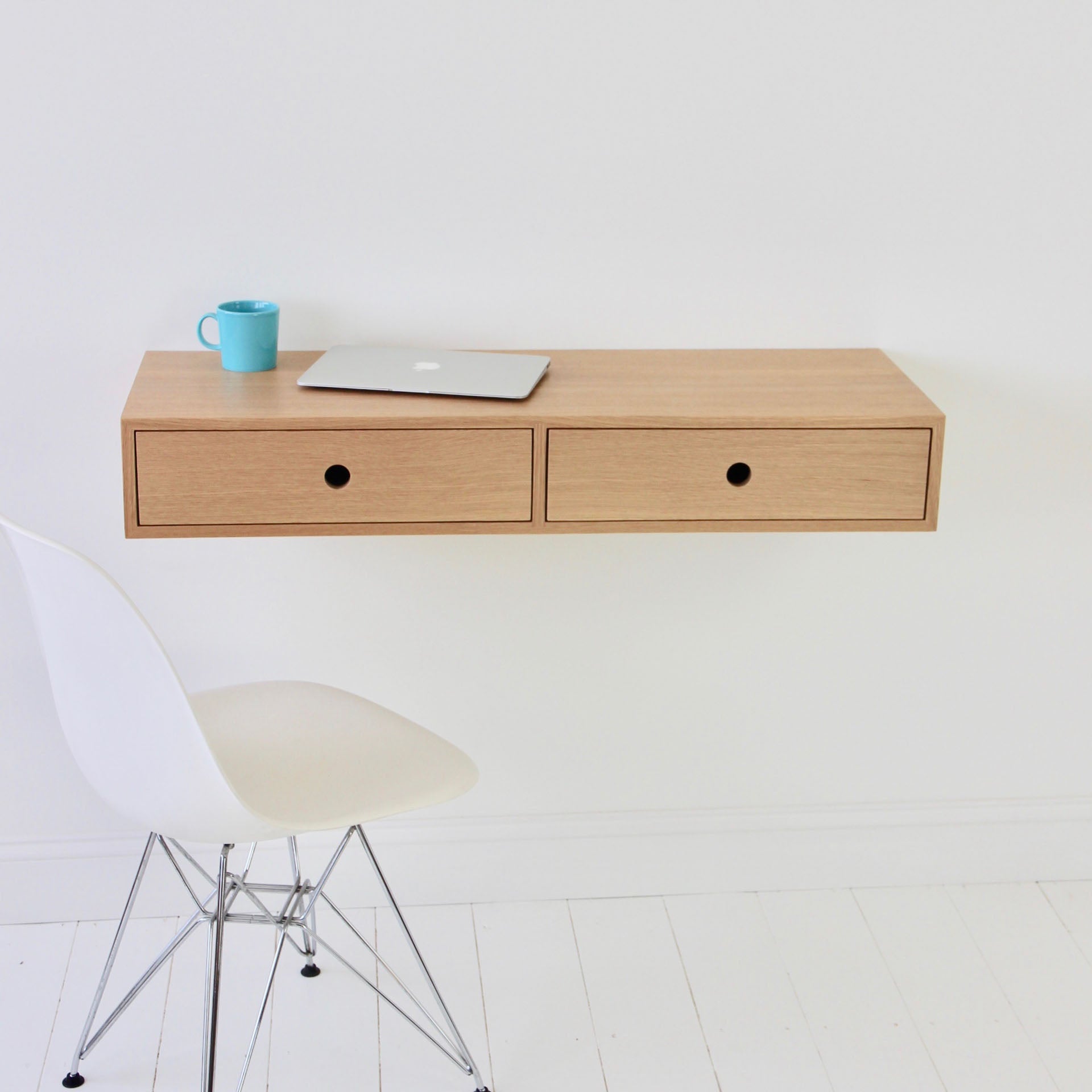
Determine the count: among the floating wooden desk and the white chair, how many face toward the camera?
1

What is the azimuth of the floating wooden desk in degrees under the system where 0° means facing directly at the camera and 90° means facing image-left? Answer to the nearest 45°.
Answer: approximately 0°

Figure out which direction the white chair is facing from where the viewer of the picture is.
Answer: facing away from the viewer and to the right of the viewer
